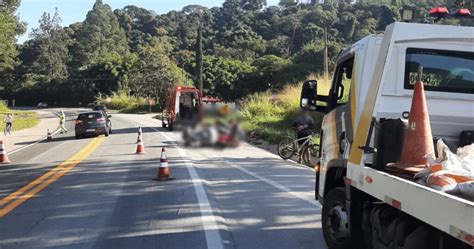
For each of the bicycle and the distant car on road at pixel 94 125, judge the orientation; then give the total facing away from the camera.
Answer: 1

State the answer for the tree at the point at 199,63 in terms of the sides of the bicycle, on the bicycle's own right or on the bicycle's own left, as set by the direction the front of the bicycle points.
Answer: on the bicycle's own right

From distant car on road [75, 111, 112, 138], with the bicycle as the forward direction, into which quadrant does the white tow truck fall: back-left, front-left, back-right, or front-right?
front-right

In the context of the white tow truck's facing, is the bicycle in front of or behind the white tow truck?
in front

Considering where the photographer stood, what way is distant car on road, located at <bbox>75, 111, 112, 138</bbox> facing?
facing away from the viewer

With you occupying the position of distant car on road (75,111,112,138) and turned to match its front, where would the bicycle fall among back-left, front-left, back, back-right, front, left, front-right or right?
back-right

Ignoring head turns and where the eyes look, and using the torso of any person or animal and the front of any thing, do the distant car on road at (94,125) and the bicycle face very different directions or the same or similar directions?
very different directions

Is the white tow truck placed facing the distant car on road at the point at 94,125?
yes

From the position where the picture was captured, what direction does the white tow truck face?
facing away from the viewer and to the left of the viewer
